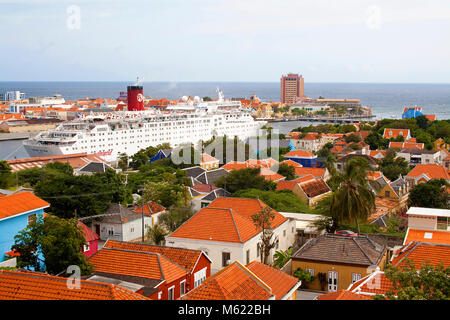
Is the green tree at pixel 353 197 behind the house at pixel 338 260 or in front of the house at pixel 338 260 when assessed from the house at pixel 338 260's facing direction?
behind

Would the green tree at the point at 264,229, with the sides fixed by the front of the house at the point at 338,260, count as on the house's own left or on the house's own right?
on the house's own right

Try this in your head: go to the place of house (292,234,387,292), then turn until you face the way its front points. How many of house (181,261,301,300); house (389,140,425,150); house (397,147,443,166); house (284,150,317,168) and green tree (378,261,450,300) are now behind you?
3

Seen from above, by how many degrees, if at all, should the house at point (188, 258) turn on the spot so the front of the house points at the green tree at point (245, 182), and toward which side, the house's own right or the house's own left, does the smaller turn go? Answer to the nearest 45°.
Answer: approximately 135° to the house's own left

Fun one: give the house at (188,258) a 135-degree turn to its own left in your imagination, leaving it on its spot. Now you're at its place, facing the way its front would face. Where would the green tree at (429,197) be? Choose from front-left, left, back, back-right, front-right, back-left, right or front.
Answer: front-right

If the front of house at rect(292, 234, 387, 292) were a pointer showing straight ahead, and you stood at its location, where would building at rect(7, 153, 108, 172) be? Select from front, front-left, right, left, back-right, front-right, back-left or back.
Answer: back-right

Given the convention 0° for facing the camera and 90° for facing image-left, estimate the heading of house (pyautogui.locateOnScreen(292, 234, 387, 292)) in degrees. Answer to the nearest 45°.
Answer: approximately 0°

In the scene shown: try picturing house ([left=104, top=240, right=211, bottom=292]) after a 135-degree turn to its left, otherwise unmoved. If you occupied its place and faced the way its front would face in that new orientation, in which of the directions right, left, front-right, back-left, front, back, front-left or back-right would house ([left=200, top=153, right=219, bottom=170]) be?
front

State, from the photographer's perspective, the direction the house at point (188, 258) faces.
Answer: facing the viewer and to the right of the viewer

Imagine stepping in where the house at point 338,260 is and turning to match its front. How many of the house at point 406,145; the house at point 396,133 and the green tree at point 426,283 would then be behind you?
2

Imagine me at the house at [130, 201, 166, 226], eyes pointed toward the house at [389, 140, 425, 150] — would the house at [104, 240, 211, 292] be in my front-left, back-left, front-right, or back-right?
back-right

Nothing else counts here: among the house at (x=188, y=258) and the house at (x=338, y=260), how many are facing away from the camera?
0

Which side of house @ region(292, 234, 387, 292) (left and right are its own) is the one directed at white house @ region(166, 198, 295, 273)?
right

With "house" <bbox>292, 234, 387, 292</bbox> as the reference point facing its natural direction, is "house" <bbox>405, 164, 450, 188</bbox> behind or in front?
behind

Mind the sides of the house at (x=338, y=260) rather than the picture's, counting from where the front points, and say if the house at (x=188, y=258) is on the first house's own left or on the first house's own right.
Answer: on the first house's own right

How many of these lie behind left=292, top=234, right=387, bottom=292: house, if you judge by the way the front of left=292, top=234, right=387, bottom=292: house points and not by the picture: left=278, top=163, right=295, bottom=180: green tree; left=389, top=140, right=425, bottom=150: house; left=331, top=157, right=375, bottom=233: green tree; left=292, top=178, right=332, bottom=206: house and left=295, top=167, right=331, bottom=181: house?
5
